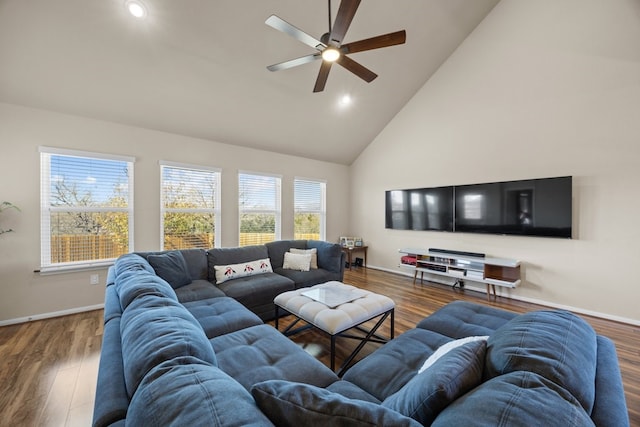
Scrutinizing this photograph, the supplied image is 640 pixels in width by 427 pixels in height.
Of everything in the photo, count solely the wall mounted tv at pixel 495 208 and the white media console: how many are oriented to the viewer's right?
0

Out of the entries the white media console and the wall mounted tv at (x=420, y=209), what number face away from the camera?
0

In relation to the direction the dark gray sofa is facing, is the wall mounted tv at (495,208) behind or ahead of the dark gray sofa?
ahead

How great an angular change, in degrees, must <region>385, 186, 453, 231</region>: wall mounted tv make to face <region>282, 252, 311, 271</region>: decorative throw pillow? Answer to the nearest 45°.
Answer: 0° — it already faces it

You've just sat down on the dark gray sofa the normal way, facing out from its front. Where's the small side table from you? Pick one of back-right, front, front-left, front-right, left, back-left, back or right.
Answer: left

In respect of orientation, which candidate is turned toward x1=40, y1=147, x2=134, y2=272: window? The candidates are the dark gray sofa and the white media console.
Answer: the white media console

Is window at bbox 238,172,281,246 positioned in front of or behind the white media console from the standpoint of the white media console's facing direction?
in front

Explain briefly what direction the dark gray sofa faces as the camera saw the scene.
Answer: facing the viewer and to the right of the viewer

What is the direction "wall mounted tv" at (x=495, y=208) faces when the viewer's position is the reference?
facing the viewer and to the left of the viewer

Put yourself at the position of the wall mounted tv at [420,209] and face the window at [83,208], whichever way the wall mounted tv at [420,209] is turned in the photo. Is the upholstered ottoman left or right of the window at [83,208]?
left

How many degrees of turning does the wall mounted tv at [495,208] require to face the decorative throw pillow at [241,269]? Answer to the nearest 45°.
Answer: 0° — it already faces it

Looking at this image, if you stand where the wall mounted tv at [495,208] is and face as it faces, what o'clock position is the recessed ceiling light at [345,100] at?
The recessed ceiling light is roughly at 1 o'clock from the wall mounted tv.

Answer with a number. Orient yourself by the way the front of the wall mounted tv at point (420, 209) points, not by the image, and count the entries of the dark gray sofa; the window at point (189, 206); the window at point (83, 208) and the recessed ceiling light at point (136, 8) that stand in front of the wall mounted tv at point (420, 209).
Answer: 4

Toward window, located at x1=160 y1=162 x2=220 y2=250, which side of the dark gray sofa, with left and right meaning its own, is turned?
back
